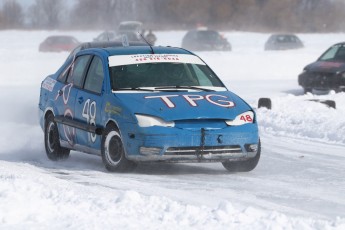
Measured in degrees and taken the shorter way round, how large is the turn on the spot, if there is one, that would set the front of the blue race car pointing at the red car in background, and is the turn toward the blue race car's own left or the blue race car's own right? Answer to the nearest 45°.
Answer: approximately 135° to the blue race car's own left

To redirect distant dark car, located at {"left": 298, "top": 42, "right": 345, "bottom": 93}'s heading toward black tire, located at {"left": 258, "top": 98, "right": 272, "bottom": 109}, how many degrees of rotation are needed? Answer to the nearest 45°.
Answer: approximately 45° to its left

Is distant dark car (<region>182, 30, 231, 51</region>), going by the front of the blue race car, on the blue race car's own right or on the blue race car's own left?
on the blue race car's own left

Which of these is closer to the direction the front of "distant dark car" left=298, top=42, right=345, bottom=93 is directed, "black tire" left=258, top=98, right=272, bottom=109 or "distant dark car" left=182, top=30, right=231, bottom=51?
the black tire

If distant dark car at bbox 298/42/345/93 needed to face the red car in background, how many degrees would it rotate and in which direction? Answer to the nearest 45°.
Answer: approximately 90° to its right

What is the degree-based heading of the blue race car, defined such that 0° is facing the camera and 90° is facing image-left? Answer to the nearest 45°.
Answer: approximately 315°

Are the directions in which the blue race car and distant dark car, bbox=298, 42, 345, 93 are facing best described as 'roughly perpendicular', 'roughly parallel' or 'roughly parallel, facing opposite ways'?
roughly perpendicular

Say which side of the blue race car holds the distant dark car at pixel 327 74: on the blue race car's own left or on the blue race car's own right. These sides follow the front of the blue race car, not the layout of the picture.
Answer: on the blue race car's own left

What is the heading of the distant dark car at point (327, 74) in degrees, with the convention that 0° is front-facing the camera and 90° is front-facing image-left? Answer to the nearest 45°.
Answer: approximately 45°
